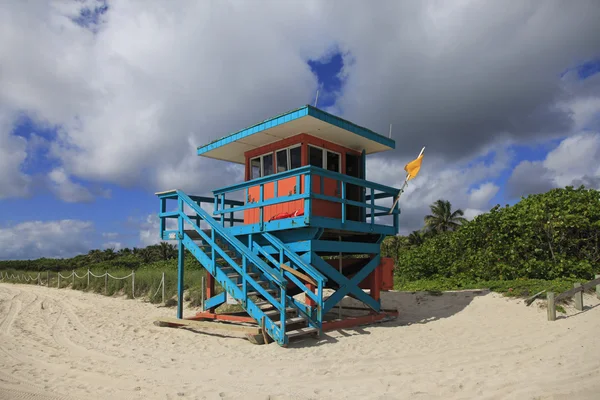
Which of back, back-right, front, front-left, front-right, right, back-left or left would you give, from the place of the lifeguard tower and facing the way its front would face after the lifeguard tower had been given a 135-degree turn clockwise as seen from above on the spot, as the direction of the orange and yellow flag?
right

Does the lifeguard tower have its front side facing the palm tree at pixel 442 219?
no

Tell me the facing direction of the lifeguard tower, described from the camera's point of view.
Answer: facing the viewer and to the left of the viewer

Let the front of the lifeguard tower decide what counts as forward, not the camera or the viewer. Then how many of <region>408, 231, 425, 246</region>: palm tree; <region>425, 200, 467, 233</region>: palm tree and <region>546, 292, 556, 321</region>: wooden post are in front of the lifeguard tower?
0

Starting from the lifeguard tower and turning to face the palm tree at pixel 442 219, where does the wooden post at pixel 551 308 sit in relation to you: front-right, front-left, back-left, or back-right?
front-right

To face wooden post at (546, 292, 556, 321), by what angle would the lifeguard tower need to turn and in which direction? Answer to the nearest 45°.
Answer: approximately 135° to its left

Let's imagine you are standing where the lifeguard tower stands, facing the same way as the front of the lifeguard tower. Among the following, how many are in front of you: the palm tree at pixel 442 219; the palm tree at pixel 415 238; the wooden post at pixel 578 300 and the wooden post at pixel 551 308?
0

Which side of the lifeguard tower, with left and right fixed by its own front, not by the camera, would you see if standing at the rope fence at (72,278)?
right

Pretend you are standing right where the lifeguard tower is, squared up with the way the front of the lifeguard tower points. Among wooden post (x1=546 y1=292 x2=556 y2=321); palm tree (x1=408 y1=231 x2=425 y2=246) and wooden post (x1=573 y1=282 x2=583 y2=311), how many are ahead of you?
0

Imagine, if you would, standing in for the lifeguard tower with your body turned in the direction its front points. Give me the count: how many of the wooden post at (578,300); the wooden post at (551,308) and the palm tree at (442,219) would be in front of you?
0

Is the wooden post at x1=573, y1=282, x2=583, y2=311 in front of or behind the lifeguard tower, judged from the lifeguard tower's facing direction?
behind

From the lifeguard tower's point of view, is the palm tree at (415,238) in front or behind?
behind

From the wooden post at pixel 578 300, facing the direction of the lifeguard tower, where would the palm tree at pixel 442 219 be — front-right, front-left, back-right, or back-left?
back-right
